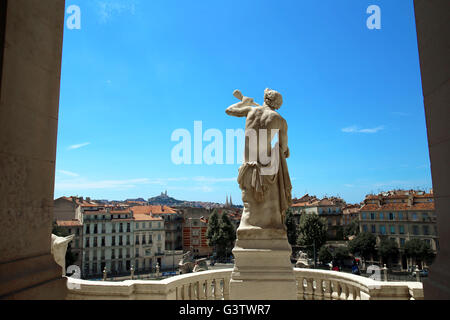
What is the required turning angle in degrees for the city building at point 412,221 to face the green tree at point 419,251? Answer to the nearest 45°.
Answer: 0° — it already faces it

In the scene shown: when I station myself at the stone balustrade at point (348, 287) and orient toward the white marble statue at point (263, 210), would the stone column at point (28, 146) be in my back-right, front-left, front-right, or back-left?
front-left

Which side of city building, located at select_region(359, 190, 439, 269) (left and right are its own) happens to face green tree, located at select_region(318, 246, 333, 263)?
right

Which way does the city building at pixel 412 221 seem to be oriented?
toward the camera

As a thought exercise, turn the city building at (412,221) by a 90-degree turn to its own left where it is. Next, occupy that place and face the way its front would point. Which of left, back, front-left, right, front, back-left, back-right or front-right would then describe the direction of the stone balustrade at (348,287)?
right

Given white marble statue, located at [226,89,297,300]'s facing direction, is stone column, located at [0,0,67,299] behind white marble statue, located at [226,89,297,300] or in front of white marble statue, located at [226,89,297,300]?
behind

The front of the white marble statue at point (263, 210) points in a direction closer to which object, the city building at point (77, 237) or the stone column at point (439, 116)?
the city building

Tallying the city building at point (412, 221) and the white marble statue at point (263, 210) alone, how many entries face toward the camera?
1

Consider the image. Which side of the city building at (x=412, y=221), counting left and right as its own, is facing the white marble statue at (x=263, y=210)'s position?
front

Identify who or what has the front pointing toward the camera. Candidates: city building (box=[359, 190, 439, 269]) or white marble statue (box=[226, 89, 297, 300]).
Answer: the city building

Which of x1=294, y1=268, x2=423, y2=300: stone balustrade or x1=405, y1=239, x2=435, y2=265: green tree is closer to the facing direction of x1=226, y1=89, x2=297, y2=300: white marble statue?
the green tree

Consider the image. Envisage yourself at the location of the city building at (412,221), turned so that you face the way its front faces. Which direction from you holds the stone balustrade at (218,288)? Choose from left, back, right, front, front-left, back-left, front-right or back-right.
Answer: front

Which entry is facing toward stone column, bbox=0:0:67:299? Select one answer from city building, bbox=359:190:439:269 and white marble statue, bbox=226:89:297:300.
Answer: the city building

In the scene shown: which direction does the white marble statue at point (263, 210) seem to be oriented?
away from the camera

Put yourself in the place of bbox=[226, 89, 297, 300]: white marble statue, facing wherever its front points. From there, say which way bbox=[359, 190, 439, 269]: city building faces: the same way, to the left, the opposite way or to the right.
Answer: the opposite way

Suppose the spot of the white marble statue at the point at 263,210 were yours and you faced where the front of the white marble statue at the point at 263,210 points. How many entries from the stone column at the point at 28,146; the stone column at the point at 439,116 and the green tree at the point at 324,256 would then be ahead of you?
1
